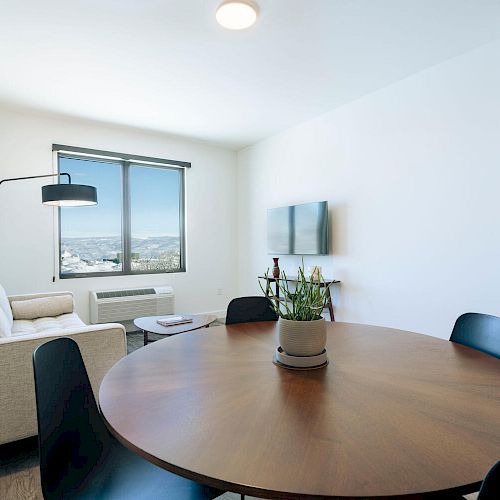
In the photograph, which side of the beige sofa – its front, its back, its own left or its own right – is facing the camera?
right

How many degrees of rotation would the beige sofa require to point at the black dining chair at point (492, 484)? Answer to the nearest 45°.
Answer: approximately 90° to its right

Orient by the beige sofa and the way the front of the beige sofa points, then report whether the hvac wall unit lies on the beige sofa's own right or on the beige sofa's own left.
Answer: on the beige sofa's own left

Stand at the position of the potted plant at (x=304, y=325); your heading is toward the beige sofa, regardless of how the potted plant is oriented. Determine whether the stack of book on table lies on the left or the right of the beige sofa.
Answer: right

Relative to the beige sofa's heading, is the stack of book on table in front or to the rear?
in front

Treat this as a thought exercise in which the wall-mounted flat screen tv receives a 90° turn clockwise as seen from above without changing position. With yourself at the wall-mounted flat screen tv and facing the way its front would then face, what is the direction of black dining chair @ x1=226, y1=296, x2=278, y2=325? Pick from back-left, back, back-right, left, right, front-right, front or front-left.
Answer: back-left

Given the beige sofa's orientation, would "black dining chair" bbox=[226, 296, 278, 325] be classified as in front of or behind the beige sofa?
in front

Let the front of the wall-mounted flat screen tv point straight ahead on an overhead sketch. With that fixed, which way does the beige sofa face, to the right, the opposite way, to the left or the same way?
the opposite way

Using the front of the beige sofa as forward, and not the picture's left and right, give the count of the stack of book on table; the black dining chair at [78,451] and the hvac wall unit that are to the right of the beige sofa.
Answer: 1

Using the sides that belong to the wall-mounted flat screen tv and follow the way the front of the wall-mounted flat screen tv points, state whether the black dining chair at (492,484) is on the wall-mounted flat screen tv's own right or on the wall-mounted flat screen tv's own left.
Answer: on the wall-mounted flat screen tv's own left

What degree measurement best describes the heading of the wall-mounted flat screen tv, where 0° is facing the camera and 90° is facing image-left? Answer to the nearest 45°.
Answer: approximately 45°

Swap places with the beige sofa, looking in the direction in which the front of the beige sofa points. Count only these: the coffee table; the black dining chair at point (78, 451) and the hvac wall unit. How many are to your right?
1

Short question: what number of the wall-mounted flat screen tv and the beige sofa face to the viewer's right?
1

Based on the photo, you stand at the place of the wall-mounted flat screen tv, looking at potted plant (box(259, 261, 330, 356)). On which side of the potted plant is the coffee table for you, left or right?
right
